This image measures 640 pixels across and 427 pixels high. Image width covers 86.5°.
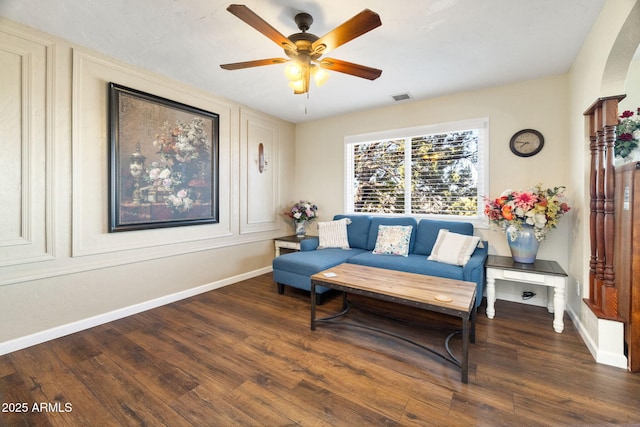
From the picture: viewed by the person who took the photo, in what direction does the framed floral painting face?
facing the viewer and to the right of the viewer

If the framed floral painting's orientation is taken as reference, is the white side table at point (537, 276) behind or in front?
in front

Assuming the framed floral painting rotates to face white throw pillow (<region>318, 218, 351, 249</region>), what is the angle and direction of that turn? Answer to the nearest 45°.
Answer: approximately 45° to its left

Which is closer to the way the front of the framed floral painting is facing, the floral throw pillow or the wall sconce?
the floral throw pillow

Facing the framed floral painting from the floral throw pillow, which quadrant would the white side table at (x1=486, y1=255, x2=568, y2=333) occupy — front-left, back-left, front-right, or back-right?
back-left

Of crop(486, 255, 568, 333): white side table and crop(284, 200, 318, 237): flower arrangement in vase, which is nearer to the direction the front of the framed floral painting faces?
the white side table

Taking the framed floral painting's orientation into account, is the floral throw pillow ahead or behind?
ahead

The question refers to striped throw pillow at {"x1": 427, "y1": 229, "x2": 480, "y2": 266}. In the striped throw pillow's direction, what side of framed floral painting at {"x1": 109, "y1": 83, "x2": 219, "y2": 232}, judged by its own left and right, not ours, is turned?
front

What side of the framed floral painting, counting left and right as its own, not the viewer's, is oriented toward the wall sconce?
left

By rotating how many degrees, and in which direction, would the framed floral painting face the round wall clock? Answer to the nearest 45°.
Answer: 0° — it already faces it

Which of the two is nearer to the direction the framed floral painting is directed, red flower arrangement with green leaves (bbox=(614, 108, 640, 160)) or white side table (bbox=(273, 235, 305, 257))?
the red flower arrangement with green leaves
